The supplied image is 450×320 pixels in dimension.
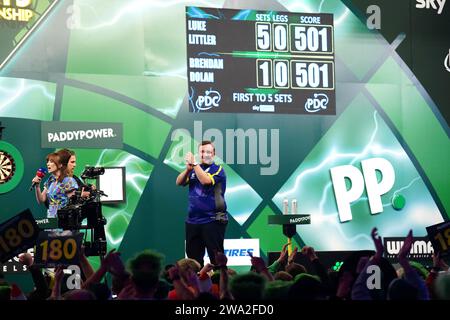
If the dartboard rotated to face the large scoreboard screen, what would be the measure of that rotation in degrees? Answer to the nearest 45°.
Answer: approximately 90° to its left

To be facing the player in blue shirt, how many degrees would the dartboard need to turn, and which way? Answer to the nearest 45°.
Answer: approximately 90° to its left

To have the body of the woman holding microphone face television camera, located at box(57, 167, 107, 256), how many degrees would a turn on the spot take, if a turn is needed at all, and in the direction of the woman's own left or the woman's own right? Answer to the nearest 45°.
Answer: approximately 90° to the woman's own left

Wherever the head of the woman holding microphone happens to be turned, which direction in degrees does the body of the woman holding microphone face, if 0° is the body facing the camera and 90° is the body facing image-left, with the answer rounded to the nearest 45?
approximately 45°

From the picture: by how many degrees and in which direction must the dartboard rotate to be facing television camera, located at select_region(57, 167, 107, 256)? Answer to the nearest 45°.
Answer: approximately 45° to its left

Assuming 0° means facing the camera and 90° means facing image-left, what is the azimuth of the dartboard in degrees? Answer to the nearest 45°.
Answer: approximately 0°

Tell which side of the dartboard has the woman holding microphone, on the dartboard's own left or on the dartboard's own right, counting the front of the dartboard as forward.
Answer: on the dartboard's own left
